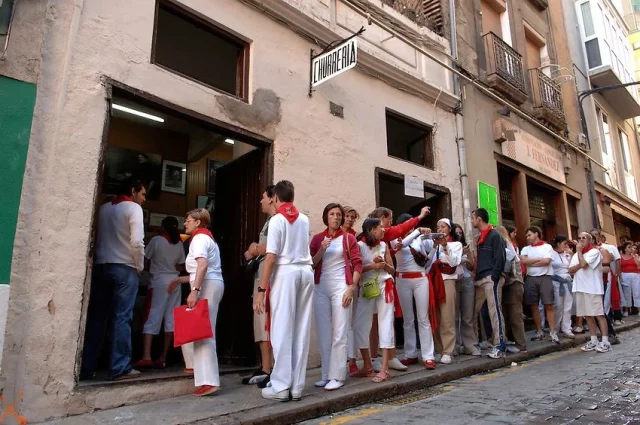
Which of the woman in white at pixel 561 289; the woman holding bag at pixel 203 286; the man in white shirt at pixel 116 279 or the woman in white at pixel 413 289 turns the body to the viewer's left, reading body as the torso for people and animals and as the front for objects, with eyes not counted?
the woman holding bag

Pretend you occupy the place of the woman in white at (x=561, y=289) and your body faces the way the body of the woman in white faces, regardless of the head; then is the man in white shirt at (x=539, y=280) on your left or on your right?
on your right

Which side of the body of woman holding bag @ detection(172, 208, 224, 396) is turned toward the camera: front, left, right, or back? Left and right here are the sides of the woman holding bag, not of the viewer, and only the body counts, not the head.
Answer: left

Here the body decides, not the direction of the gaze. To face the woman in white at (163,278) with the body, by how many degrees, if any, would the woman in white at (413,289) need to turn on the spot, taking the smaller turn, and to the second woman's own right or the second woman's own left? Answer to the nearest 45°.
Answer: approximately 90° to the second woman's own right

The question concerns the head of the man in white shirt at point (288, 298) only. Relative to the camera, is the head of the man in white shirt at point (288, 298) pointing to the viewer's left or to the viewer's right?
to the viewer's left

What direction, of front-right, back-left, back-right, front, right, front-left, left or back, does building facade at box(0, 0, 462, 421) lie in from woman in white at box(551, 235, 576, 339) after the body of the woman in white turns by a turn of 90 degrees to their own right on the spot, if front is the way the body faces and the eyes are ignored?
front

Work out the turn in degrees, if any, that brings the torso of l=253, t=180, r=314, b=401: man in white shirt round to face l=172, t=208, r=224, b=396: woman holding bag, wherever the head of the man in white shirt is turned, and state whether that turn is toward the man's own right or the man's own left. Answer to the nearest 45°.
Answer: approximately 45° to the man's own left

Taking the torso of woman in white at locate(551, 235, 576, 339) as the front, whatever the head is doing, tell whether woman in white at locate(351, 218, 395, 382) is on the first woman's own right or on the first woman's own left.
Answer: on the first woman's own right

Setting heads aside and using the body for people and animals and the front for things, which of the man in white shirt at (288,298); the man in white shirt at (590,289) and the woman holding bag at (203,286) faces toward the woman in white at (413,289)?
the man in white shirt at (590,289)

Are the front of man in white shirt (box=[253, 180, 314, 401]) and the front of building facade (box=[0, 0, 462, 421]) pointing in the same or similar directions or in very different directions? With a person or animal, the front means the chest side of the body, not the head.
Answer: very different directions
